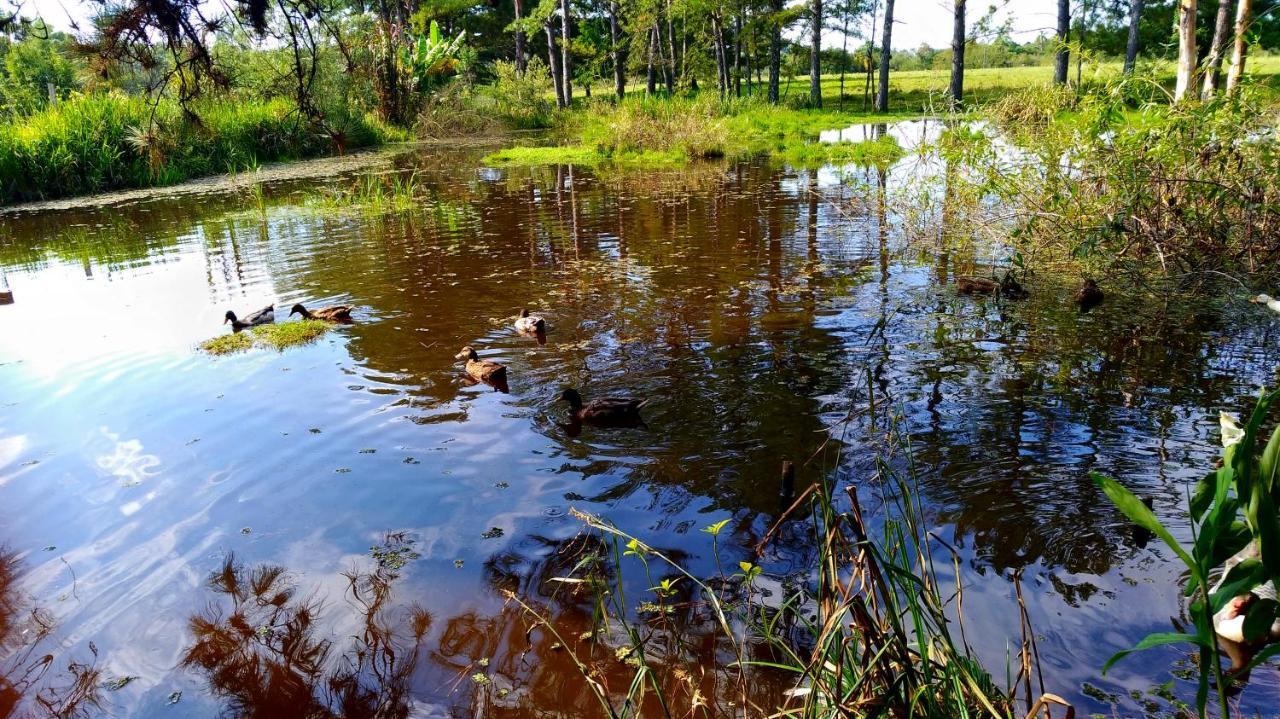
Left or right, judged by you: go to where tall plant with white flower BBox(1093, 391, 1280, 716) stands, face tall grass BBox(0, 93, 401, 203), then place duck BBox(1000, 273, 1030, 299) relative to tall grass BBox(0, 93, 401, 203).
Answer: right

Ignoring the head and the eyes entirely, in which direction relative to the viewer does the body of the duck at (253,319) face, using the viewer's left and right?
facing to the left of the viewer

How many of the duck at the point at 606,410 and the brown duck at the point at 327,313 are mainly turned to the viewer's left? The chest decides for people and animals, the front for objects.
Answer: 2

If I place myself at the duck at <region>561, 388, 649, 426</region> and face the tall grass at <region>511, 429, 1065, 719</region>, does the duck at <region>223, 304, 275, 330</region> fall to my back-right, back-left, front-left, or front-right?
back-right

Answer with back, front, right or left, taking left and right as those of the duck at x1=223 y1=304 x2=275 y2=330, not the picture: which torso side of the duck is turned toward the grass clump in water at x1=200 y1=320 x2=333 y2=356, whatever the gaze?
left

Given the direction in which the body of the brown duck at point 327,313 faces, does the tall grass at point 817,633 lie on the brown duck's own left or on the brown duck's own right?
on the brown duck's own left

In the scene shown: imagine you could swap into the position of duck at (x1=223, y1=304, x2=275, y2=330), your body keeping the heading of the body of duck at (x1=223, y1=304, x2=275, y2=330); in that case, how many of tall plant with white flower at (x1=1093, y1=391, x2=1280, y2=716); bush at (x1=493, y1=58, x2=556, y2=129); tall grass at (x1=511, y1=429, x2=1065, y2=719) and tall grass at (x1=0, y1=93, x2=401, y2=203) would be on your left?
2

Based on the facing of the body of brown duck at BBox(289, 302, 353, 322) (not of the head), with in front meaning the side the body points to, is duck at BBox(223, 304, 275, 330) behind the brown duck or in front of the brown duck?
in front

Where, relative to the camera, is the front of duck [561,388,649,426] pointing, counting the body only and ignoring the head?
to the viewer's left
